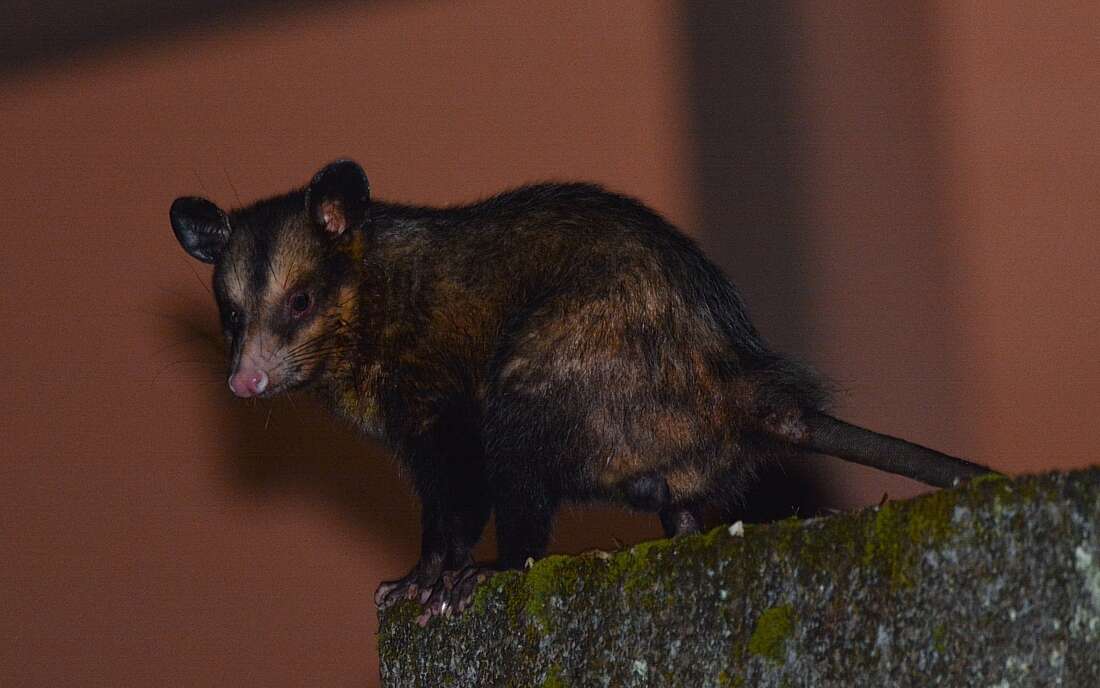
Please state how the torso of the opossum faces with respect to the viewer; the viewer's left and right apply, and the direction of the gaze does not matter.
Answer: facing to the left of the viewer
